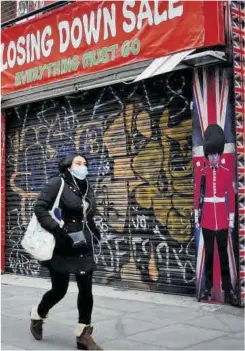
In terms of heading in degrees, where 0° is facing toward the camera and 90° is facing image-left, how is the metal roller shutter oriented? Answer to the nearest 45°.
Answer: approximately 45°

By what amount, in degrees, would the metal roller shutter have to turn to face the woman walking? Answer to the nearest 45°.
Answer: approximately 45° to its left

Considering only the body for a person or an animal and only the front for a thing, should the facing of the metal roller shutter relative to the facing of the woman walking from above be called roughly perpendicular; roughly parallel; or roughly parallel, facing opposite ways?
roughly perpendicular
